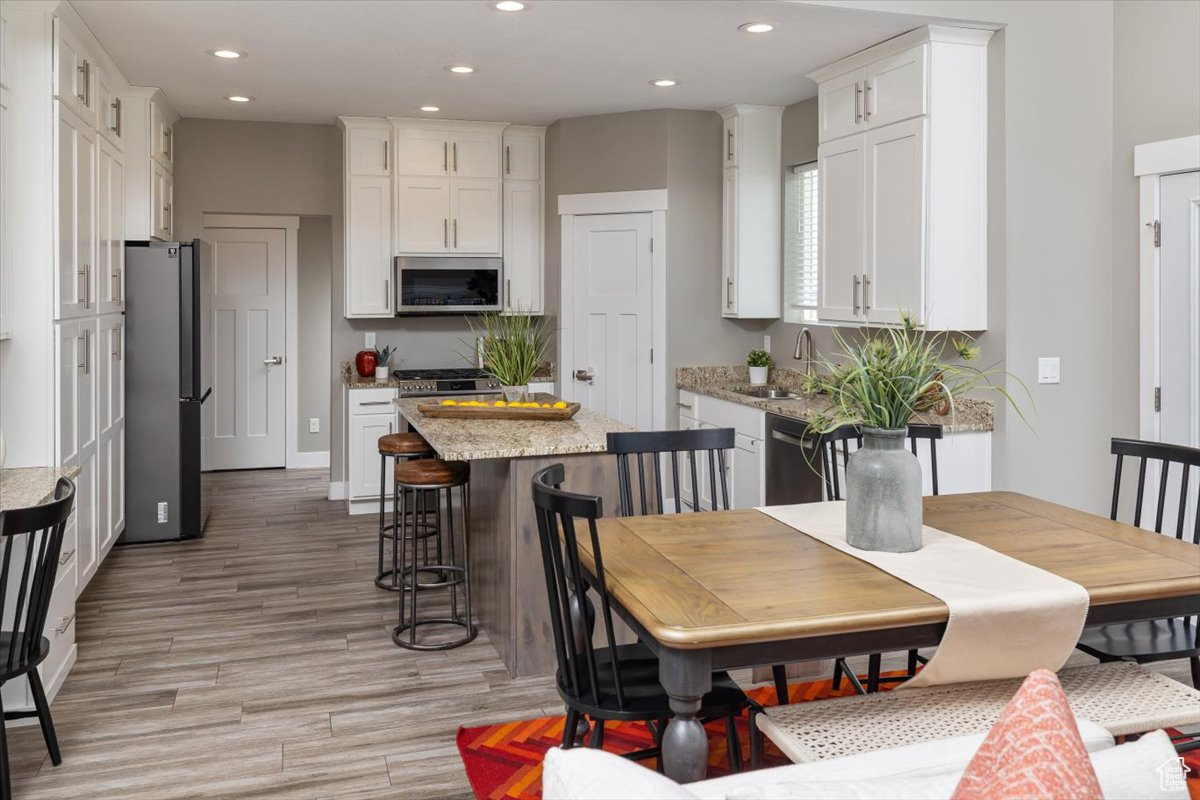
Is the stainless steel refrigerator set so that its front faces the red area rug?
no

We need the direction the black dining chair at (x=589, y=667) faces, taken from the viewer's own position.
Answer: facing away from the viewer and to the right of the viewer

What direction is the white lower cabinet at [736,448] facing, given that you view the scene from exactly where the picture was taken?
facing the viewer and to the left of the viewer

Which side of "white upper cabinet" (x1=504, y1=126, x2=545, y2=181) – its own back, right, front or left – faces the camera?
front

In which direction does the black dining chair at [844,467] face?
toward the camera

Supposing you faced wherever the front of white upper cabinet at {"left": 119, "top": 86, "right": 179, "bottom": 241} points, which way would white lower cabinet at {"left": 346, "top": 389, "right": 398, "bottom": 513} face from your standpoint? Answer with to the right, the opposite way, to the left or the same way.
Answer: to the right

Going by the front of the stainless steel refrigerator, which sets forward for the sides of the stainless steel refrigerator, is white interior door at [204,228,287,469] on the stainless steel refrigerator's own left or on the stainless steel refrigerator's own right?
on the stainless steel refrigerator's own left

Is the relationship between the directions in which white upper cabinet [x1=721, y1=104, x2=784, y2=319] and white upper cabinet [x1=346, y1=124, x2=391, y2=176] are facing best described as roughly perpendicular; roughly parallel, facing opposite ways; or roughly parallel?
roughly perpendicular

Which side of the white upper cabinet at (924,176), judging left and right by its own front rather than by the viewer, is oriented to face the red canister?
right

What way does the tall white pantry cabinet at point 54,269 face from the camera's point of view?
to the viewer's right

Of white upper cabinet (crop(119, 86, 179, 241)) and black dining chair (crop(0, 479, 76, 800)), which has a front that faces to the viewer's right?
the white upper cabinet

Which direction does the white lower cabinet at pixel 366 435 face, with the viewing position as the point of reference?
facing the viewer

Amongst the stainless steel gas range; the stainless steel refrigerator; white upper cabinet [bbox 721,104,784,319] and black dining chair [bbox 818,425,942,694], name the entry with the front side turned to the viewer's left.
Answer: the white upper cabinet

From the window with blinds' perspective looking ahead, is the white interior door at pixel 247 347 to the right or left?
on its right
